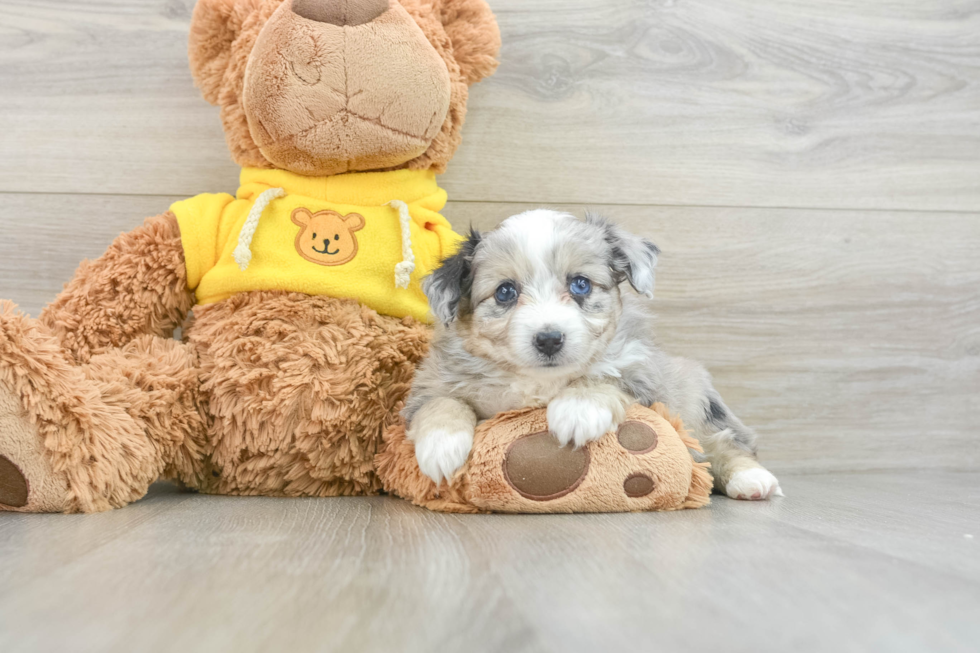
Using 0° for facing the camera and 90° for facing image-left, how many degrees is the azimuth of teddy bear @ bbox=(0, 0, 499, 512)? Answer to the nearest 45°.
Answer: approximately 0°
